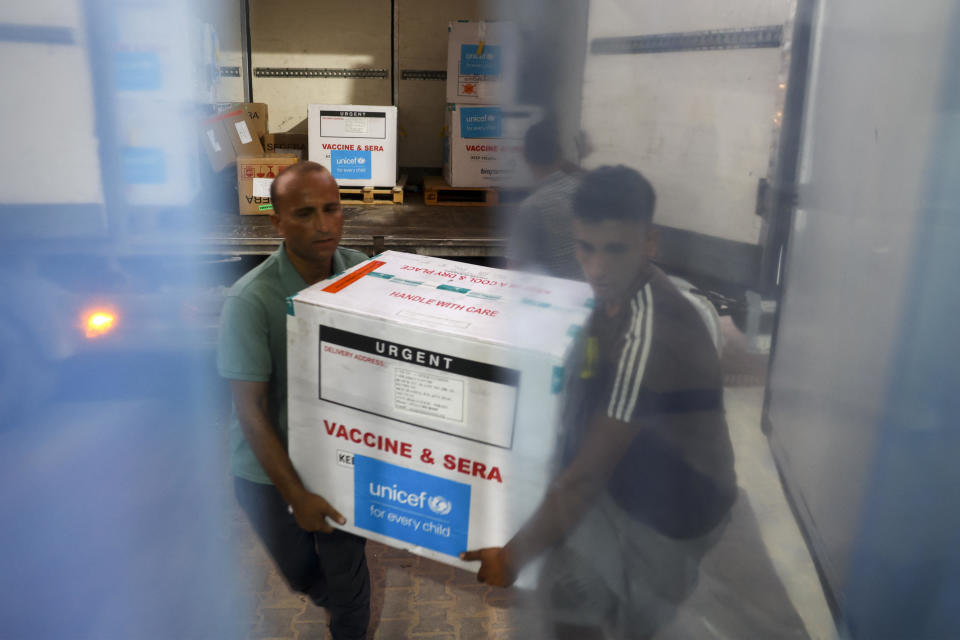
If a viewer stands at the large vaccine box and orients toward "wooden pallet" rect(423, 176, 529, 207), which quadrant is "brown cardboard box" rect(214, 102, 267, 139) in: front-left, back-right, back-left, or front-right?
front-left

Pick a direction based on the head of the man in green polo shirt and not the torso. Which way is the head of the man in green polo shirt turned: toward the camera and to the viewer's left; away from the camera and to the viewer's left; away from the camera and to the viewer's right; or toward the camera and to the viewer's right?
toward the camera and to the viewer's right

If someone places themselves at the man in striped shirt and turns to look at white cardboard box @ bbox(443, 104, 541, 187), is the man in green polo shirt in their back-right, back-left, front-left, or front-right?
front-left

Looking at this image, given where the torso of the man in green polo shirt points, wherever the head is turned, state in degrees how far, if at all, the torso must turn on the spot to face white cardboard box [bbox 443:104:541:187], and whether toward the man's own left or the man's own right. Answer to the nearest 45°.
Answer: approximately 135° to the man's own left

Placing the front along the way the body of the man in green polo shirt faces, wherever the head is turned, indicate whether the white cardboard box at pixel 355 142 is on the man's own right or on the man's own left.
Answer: on the man's own left

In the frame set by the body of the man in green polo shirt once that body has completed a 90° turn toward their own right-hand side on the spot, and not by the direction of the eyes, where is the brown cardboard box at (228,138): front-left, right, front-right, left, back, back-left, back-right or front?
back-right

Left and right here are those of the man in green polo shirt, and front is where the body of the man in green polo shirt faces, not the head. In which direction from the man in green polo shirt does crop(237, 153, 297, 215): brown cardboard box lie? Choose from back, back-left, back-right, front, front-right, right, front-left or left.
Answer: back-left

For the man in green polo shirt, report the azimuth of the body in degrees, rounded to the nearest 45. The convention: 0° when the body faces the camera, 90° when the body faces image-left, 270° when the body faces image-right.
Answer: approximately 315°

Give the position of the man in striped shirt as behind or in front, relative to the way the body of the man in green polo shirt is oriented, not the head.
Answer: in front

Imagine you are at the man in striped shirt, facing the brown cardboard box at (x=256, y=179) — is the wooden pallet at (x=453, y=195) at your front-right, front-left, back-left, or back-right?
front-right

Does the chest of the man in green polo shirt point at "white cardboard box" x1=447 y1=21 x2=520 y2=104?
no

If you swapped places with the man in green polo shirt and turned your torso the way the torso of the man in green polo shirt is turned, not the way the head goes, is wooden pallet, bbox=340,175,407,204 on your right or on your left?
on your left

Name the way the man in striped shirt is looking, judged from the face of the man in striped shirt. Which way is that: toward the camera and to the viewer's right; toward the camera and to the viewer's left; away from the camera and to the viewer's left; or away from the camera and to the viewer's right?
toward the camera and to the viewer's left

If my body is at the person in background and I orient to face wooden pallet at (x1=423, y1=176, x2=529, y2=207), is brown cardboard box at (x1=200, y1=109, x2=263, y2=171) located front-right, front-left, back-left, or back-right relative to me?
front-left
